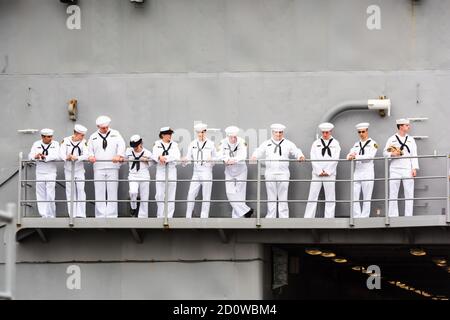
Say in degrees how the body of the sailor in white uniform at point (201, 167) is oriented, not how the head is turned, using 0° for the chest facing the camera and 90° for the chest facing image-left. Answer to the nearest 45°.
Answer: approximately 0°

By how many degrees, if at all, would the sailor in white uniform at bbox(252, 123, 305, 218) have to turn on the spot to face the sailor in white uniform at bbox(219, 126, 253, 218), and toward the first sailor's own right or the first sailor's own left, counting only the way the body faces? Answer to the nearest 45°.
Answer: approximately 90° to the first sailor's own right

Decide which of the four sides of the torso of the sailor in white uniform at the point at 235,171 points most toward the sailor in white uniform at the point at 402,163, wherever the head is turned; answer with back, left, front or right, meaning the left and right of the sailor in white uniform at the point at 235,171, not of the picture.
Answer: left

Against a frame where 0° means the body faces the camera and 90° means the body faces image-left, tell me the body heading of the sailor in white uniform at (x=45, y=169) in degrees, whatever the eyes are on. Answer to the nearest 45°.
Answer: approximately 0°
